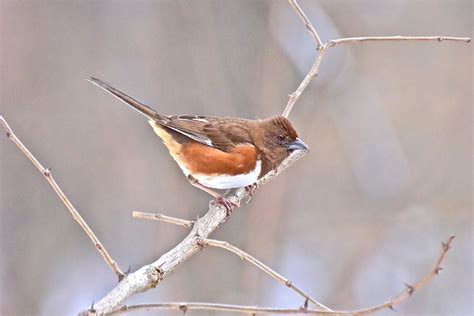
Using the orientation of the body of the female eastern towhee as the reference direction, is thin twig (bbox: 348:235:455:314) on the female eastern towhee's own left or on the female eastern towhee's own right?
on the female eastern towhee's own right

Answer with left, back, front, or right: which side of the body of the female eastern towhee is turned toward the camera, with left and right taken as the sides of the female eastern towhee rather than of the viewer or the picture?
right

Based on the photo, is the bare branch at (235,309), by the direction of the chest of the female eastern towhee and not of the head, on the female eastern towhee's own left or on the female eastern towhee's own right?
on the female eastern towhee's own right
